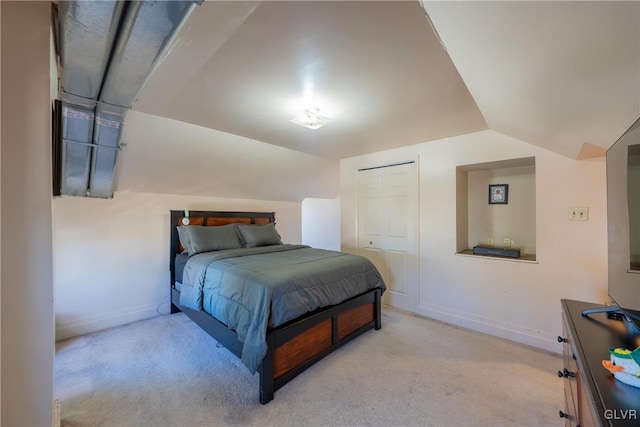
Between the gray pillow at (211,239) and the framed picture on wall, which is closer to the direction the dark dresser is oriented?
the gray pillow

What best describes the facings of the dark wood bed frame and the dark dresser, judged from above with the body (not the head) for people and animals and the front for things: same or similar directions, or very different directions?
very different directions

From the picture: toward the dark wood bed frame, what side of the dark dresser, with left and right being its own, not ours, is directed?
front

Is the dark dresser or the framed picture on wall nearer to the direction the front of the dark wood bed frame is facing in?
the dark dresser

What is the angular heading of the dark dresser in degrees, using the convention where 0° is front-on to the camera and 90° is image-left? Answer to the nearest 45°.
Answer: approximately 90°

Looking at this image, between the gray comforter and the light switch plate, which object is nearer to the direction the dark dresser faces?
the gray comforter

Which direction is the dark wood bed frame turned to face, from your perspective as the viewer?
facing the viewer and to the right of the viewer

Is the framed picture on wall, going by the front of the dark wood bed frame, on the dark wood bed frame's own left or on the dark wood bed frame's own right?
on the dark wood bed frame's own left

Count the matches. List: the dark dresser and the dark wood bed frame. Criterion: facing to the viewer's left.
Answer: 1

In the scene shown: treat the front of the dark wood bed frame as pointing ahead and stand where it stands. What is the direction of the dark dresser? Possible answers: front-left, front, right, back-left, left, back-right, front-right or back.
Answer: front

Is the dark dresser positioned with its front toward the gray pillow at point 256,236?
yes
